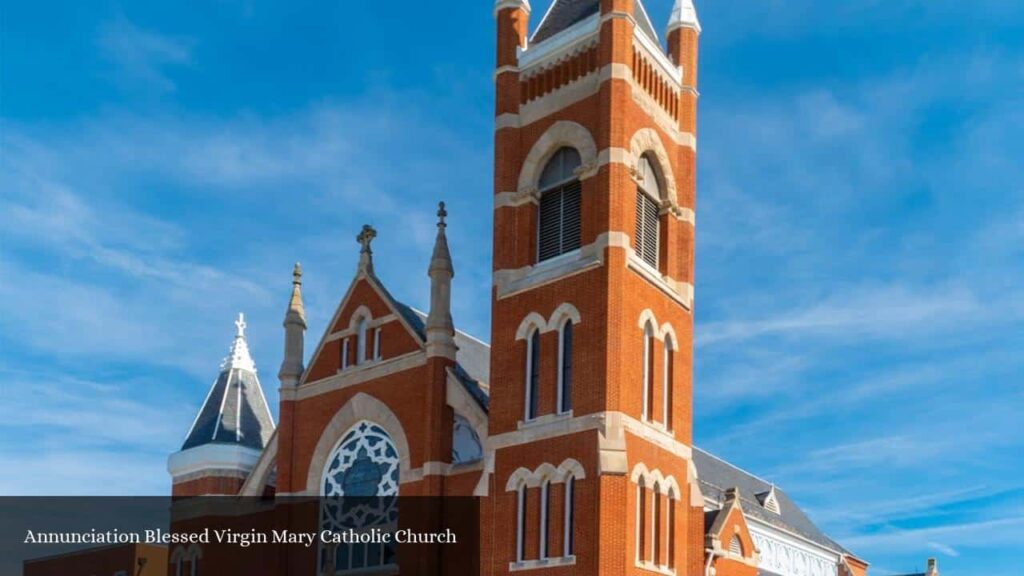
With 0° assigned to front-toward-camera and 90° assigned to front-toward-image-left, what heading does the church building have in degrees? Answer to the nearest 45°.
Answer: approximately 45°
